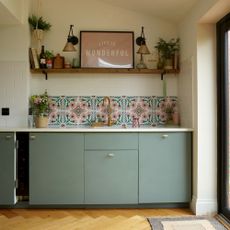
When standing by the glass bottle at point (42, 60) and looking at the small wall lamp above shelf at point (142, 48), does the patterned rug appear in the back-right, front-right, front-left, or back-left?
front-right

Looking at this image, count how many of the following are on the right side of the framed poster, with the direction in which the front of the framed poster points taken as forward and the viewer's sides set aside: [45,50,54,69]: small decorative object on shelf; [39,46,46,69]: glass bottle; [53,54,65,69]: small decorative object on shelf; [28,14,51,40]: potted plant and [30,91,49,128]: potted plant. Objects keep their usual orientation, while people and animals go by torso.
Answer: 5

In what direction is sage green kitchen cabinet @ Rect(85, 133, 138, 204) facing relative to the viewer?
toward the camera

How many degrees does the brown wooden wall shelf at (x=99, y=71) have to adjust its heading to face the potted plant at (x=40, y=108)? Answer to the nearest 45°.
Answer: approximately 90° to its right

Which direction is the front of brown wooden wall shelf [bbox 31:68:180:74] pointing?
toward the camera

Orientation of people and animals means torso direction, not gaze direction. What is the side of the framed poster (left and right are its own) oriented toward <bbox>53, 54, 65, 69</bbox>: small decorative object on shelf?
right

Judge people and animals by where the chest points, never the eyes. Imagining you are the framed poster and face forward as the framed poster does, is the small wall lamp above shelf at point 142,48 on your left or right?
on your left

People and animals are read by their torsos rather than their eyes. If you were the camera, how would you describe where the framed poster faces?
facing the viewer
